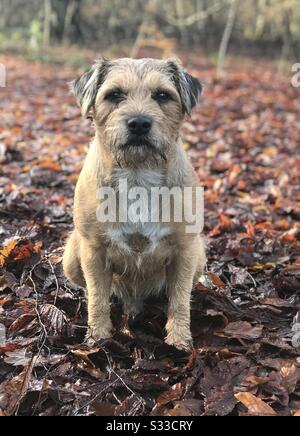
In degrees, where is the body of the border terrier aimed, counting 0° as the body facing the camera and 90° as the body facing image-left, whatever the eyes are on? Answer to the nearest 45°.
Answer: approximately 0°

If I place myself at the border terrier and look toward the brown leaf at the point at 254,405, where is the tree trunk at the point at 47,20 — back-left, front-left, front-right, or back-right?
back-left

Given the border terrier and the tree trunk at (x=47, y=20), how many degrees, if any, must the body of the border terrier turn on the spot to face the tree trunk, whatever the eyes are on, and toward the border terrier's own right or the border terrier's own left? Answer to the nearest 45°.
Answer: approximately 180°

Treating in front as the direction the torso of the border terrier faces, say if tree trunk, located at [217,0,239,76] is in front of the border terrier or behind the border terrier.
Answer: behind
